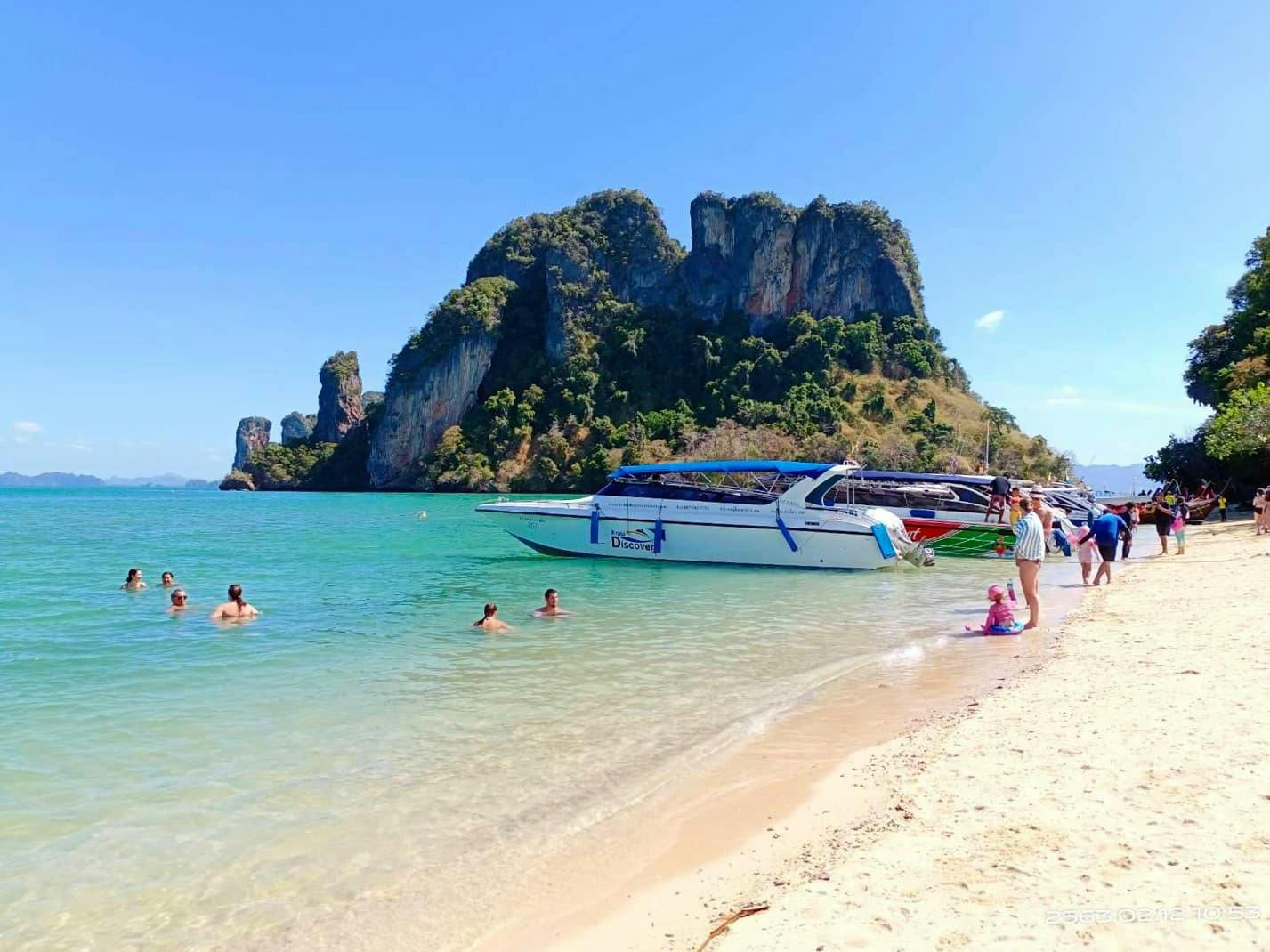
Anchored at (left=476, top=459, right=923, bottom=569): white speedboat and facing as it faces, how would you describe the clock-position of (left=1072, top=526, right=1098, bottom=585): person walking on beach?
The person walking on beach is roughly at 7 o'clock from the white speedboat.

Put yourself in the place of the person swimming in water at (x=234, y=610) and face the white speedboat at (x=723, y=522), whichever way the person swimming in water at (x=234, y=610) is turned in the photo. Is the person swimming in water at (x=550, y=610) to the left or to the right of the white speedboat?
right

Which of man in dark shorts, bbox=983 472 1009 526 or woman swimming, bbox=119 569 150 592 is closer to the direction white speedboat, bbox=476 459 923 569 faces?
the woman swimming

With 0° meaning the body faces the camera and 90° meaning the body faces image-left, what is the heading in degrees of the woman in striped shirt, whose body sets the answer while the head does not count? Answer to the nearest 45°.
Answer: approximately 135°

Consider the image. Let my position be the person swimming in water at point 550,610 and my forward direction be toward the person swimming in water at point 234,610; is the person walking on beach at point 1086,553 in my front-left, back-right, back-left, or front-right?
back-right
